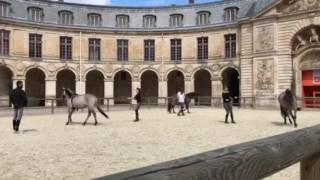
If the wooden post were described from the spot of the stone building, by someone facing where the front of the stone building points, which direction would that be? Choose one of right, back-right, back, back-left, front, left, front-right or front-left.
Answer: front

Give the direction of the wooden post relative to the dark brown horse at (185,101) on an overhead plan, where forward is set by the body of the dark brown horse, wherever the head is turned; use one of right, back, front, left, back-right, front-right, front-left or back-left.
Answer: right

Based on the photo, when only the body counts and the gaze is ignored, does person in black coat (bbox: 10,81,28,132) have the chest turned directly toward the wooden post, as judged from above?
no

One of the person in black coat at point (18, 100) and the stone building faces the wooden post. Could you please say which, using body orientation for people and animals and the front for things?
the stone building

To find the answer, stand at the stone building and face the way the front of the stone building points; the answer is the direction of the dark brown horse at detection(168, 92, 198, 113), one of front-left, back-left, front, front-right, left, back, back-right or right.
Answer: front

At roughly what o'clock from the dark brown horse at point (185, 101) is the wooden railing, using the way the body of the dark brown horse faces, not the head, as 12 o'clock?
The wooden railing is roughly at 3 o'clock from the dark brown horse.

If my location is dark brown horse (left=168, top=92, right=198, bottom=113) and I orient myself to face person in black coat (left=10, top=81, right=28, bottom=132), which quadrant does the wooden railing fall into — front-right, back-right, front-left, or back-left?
front-left

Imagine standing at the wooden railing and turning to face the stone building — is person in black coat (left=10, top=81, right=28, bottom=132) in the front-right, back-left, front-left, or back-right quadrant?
front-left

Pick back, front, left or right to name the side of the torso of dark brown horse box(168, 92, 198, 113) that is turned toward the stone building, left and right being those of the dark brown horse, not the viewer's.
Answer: left

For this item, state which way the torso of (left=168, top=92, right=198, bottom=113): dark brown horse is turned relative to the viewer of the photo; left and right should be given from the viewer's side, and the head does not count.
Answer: facing to the right of the viewer

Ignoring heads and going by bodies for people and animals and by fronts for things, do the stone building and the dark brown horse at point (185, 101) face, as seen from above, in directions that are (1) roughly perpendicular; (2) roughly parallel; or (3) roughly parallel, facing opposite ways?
roughly perpendicular

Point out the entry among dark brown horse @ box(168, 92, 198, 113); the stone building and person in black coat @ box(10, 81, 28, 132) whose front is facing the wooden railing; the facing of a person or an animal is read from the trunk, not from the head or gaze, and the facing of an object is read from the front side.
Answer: the stone building

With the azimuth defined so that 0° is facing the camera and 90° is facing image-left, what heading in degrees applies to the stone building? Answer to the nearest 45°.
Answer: approximately 0°
